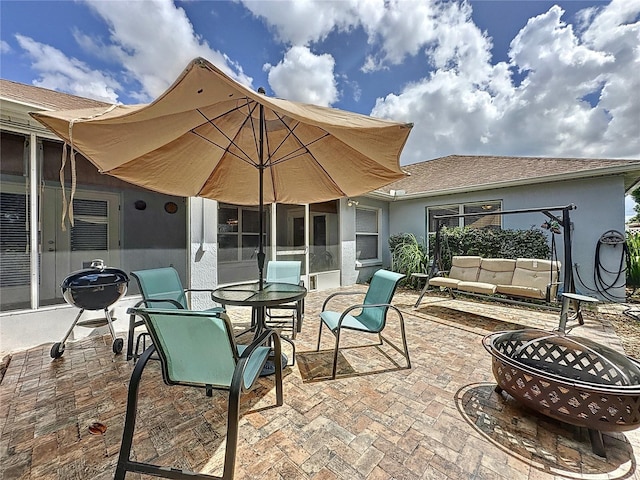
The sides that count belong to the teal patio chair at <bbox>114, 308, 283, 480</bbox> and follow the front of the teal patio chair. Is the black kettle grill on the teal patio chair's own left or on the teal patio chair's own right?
on the teal patio chair's own left

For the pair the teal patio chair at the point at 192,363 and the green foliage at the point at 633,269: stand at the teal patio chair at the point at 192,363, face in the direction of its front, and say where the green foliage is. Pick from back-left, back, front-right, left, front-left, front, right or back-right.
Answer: front-right

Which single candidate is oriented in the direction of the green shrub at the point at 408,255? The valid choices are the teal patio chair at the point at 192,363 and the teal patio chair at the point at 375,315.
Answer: the teal patio chair at the point at 192,363

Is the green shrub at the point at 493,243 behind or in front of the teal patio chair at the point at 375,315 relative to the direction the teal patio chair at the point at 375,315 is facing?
behind

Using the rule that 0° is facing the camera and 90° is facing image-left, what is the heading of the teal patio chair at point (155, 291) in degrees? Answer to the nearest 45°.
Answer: approximately 315°

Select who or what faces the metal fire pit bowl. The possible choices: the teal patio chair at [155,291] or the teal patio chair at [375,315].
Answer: the teal patio chair at [155,291]

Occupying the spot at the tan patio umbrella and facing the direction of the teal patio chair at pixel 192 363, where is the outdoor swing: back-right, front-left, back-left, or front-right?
back-left

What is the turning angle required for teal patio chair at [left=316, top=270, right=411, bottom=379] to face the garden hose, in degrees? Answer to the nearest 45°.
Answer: approximately 180°

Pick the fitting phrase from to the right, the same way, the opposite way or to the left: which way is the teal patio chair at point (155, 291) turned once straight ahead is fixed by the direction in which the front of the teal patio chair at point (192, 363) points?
to the right

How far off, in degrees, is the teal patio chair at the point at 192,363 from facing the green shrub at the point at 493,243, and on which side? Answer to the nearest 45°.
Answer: approximately 45° to its right

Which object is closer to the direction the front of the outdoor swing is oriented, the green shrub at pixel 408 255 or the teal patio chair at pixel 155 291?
the teal patio chair

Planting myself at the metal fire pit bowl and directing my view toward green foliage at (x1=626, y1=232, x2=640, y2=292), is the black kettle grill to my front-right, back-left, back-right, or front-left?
back-left

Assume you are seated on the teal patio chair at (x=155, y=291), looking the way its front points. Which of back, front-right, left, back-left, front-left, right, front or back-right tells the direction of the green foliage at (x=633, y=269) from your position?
front-left

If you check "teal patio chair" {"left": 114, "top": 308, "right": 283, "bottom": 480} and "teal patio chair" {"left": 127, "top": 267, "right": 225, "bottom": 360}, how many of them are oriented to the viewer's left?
0

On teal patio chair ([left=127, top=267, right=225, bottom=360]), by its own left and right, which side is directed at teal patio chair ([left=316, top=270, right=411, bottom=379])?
front

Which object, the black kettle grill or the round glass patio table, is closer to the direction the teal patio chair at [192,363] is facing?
the round glass patio table

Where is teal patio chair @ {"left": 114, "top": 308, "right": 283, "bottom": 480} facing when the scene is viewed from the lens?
facing away from the viewer and to the right of the viewer
